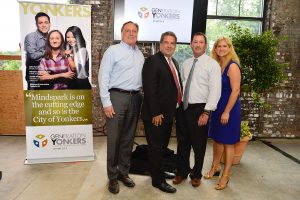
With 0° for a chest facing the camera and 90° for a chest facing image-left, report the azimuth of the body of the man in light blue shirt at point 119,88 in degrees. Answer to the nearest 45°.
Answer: approximately 315°

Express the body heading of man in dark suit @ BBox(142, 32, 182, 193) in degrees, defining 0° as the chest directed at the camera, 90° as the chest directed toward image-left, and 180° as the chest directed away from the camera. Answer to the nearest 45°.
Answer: approximately 315°

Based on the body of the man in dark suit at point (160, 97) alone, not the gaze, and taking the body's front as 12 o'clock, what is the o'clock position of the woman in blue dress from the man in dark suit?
The woman in blue dress is roughly at 10 o'clock from the man in dark suit.

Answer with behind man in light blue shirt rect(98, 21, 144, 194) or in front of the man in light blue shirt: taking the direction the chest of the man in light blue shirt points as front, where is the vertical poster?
behind

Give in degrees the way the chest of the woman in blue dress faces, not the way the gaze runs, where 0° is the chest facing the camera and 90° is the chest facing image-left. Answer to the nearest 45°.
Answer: approximately 45°

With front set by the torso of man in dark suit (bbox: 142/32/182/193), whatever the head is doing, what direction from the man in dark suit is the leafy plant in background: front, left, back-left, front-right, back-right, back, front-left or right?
left

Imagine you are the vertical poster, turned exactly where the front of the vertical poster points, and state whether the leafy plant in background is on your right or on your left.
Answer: on your left

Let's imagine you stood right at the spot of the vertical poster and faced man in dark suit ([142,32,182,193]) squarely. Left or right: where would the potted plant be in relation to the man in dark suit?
left
